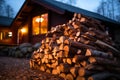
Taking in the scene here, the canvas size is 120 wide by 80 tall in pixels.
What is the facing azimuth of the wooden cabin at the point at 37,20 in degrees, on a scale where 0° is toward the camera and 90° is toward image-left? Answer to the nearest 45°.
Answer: approximately 45°

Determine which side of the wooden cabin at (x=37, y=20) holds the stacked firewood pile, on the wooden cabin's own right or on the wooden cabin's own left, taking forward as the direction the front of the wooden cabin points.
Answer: on the wooden cabin's own left
